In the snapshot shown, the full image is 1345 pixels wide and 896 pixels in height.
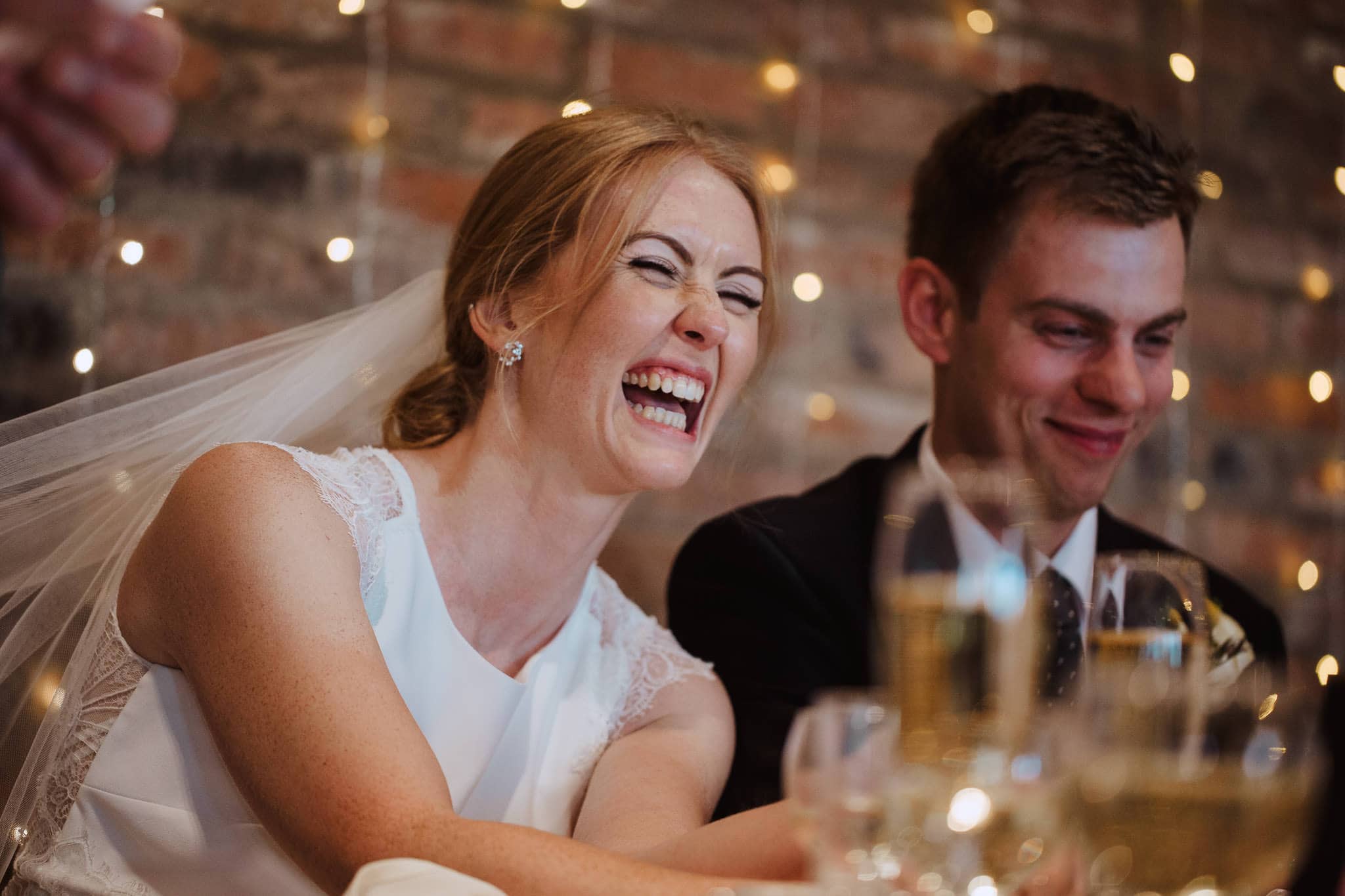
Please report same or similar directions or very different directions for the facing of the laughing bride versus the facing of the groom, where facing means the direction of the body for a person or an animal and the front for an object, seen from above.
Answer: same or similar directions

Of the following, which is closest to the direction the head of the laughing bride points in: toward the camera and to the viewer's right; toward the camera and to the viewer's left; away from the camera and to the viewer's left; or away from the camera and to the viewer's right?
toward the camera and to the viewer's right

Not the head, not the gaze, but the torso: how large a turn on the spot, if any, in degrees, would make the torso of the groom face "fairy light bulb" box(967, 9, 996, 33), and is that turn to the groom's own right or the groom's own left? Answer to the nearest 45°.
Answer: approximately 135° to the groom's own left

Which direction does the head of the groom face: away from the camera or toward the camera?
toward the camera

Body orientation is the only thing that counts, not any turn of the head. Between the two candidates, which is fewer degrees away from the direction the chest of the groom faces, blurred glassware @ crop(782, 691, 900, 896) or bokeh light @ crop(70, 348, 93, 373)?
the blurred glassware

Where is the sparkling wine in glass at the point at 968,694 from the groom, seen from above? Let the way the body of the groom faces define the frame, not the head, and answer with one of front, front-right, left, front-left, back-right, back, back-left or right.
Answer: front-right

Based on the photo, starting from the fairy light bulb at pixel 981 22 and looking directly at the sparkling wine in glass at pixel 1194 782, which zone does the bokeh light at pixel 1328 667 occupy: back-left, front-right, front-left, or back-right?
front-left

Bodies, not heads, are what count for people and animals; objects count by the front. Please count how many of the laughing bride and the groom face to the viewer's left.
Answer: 0

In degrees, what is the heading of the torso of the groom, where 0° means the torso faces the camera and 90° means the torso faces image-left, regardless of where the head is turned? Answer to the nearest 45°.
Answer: approximately 315°

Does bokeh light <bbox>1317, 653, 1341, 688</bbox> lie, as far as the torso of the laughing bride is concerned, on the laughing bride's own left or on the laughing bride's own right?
on the laughing bride's own left

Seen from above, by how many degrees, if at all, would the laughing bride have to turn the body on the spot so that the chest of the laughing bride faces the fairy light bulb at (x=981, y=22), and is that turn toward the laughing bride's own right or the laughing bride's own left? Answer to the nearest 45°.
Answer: approximately 90° to the laughing bride's own left

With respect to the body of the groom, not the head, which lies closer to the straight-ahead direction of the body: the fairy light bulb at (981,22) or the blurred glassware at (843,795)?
the blurred glassware
